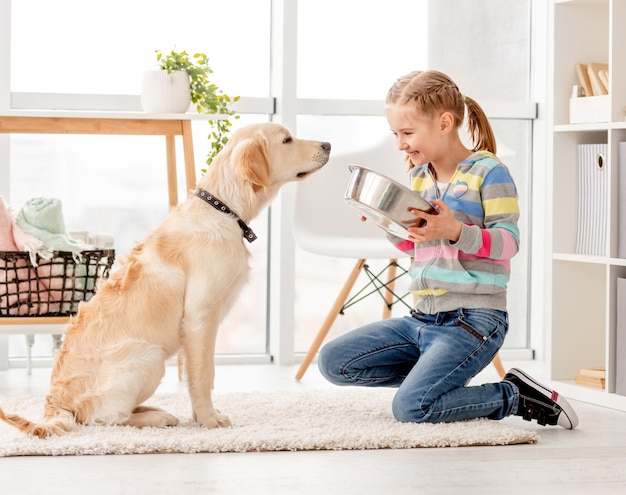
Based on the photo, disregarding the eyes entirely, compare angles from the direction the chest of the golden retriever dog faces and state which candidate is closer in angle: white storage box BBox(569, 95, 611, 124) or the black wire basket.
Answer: the white storage box

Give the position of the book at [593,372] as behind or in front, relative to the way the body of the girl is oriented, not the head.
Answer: behind

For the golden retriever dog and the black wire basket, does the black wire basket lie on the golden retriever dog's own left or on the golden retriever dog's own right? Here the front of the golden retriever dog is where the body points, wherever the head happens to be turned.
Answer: on the golden retriever dog's own left

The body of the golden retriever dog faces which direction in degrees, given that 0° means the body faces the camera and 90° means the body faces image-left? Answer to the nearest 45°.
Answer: approximately 270°

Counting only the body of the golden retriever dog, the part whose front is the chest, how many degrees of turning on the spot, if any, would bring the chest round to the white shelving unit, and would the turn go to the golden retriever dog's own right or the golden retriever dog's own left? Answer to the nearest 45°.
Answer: approximately 45° to the golden retriever dog's own left

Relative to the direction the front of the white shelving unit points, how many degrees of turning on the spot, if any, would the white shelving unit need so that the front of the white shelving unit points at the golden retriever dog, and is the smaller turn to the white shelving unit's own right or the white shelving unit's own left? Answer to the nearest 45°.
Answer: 0° — it already faces it

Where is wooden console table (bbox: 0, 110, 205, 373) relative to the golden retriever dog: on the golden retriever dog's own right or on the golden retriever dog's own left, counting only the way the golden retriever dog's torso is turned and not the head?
on the golden retriever dog's own left

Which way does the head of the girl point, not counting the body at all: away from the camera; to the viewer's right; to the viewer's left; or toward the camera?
to the viewer's left

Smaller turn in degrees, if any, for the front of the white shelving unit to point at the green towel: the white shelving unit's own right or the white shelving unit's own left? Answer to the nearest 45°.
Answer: approximately 45° to the white shelving unit's own right

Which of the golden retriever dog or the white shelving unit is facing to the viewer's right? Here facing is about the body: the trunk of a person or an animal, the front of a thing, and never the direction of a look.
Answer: the golden retriever dog

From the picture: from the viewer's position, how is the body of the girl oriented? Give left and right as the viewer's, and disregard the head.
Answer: facing the viewer and to the left of the viewer
